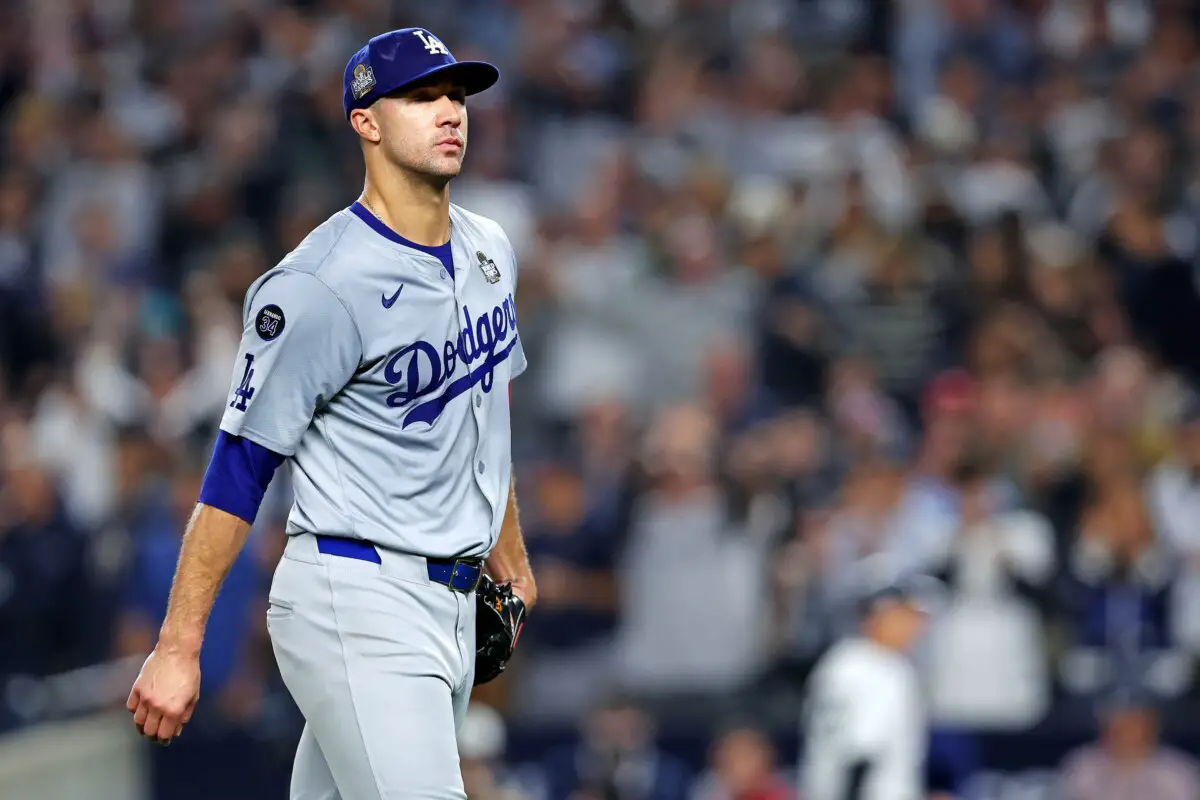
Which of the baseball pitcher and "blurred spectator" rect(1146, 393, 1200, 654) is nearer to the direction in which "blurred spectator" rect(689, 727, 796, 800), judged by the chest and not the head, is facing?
the baseball pitcher

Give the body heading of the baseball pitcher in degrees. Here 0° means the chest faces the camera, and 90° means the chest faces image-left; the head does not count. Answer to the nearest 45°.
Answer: approximately 315°

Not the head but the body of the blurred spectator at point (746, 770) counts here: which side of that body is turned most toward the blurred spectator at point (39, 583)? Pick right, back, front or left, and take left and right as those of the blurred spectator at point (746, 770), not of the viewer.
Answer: right

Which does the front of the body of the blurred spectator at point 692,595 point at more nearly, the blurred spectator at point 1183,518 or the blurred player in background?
the blurred player in background

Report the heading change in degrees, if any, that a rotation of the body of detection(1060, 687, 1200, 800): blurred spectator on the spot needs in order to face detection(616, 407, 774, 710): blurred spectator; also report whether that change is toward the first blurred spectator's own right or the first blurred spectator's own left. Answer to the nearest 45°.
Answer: approximately 90° to the first blurred spectator's own right
